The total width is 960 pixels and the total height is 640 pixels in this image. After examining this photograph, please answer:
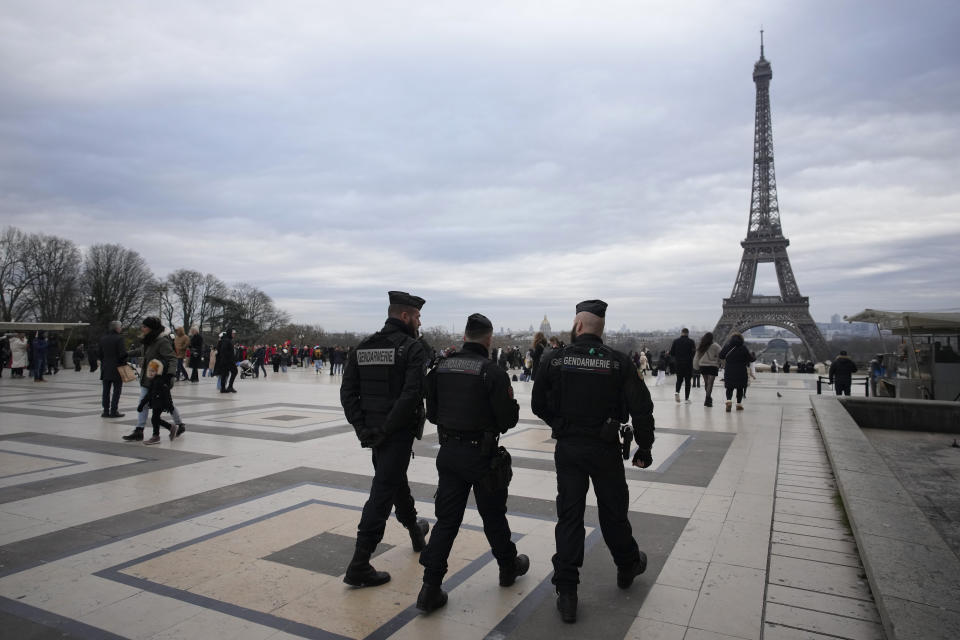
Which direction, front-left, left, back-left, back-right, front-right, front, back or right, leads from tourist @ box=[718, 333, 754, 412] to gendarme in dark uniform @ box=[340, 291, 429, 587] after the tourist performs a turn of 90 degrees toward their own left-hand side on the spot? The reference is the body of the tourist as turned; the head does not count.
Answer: left

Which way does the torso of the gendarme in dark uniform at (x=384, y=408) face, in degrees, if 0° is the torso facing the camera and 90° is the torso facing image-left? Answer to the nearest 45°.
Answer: approximately 225°

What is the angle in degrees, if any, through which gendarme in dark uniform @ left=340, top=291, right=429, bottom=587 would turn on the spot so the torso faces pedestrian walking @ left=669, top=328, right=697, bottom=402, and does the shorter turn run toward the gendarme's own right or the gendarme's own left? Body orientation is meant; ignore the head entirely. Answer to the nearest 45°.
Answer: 0° — they already face them

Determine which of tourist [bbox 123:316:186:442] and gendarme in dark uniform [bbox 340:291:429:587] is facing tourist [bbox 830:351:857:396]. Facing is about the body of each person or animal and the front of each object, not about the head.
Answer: the gendarme in dark uniform

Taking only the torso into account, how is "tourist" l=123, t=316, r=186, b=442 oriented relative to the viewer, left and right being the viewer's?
facing to the left of the viewer

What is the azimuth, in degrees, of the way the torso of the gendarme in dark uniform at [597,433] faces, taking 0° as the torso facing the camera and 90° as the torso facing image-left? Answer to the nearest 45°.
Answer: approximately 180°
